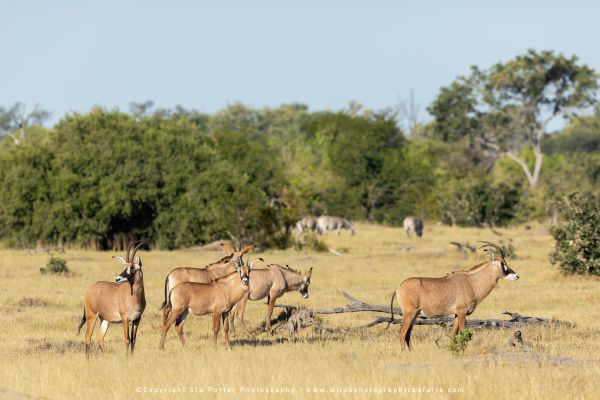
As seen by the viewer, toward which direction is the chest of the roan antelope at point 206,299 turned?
to the viewer's right

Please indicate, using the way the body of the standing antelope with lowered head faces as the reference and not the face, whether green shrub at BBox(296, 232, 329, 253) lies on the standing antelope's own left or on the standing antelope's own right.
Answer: on the standing antelope's own left

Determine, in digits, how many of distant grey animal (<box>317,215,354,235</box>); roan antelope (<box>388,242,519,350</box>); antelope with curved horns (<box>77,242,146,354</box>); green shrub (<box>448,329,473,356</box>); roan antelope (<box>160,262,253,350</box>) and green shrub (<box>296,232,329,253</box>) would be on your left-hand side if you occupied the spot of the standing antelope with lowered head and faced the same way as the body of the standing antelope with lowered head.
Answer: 2

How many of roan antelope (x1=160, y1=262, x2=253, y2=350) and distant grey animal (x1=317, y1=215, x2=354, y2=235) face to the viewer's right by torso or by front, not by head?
2

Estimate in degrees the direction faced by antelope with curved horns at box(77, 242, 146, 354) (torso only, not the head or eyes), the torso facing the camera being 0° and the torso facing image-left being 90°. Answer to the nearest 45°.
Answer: approximately 315°

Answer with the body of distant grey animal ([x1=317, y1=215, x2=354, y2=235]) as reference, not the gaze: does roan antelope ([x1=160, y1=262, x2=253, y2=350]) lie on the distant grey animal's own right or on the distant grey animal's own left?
on the distant grey animal's own right

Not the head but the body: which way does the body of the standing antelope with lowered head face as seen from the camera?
to the viewer's right

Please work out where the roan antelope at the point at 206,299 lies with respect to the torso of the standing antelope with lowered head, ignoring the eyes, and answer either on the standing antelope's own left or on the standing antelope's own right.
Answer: on the standing antelope's own right

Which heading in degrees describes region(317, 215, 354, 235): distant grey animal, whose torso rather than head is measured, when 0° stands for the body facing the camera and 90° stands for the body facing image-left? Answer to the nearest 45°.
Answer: approximately 270°

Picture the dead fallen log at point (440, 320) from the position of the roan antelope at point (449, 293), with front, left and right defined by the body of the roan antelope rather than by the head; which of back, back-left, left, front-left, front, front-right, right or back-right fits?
left

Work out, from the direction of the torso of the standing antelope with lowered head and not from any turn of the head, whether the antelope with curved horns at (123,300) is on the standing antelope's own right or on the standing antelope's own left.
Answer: on the standing antelope's own right

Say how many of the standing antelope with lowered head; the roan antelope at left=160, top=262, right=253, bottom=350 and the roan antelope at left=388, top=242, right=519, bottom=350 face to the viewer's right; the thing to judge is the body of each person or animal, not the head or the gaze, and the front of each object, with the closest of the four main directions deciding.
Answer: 3

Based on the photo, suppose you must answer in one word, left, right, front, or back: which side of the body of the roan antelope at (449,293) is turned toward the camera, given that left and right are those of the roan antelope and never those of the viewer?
right
